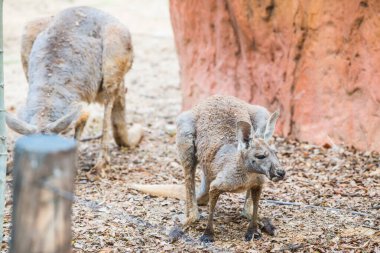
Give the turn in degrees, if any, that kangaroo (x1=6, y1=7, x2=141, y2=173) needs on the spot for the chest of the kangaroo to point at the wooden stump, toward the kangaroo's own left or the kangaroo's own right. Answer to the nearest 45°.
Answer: approximately 45° to the kangaroo's own left

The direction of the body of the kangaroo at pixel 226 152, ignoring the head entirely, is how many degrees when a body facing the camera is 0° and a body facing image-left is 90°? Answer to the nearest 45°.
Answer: approximately 315°

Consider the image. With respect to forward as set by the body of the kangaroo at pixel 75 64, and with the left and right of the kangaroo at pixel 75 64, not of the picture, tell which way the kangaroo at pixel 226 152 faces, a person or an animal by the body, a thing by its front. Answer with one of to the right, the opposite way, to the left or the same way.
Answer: to the left

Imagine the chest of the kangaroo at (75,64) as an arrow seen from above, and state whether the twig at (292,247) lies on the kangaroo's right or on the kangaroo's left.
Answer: on the kangaroo's left

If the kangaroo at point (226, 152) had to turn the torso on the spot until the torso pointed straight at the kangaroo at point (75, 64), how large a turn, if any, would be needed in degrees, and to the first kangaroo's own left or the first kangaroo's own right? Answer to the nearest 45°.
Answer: approximately 180°

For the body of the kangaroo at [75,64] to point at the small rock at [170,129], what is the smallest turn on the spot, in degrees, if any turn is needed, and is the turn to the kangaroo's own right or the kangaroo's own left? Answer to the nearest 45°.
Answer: approximately 180°

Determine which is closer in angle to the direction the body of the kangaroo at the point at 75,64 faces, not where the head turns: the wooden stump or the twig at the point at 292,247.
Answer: the wooden stump

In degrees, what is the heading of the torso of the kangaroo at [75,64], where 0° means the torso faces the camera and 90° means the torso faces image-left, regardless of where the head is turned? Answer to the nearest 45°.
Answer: approximately 45°

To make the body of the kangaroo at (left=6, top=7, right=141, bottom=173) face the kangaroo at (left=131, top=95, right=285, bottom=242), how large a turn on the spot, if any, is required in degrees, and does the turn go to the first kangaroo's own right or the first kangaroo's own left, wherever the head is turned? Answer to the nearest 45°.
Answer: approximately 90° to the first kangaroo's own left

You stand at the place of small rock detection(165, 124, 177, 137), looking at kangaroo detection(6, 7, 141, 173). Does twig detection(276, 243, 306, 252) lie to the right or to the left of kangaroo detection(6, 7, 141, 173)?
left

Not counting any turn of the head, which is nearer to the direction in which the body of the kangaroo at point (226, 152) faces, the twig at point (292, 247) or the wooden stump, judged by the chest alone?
the twig
